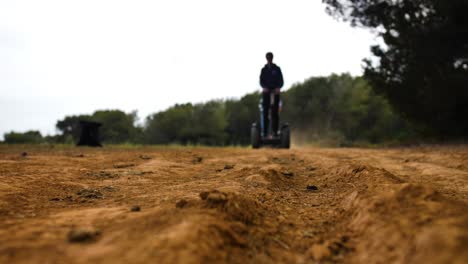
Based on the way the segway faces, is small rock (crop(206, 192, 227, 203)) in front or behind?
in front

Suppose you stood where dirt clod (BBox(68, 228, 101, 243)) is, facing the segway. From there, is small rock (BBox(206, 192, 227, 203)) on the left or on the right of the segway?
right

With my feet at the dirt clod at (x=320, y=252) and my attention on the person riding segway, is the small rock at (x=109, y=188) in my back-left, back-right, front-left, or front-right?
front-left

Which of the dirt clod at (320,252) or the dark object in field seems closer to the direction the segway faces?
the dirt clod

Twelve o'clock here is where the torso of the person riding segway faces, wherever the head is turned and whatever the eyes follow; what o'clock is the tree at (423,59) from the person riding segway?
The tree is roughly at 8 o'clock from the person riding segway.

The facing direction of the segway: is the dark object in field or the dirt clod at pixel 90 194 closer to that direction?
the dirt clod

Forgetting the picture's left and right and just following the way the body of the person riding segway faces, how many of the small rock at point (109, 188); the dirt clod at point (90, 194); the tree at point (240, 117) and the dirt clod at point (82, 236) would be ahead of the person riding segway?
3

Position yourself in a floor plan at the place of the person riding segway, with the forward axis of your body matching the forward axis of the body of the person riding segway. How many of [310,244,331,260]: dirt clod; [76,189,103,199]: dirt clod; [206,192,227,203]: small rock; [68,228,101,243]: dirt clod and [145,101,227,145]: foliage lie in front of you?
4

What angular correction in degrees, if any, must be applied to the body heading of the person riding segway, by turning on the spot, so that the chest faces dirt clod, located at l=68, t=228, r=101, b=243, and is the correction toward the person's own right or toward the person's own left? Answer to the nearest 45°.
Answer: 0° — they already face it

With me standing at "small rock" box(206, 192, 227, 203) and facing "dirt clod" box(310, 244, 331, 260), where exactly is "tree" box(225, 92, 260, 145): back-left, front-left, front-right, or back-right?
back-left

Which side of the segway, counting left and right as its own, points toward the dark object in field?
right

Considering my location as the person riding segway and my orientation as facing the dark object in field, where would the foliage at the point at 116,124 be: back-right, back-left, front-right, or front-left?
front-right

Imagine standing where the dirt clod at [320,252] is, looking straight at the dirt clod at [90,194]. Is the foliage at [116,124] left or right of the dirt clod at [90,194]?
right

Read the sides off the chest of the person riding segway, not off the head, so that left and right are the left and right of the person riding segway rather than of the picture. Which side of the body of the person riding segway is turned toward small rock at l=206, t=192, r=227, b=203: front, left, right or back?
front

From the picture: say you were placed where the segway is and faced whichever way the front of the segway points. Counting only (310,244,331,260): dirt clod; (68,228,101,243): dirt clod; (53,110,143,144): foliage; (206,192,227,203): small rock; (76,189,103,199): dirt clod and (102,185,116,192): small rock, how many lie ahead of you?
5

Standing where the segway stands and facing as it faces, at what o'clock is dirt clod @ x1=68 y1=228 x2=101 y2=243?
The dirt clod is roughly at 12 o'clock from the segway.

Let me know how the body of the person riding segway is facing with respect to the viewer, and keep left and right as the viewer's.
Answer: facing the viewer

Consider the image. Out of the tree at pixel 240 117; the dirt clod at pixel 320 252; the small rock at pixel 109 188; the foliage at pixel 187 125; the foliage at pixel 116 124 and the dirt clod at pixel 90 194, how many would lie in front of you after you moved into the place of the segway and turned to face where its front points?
3

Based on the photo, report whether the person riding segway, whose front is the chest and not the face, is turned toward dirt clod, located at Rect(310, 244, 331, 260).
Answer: yes

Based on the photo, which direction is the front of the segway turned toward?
toward the camera
